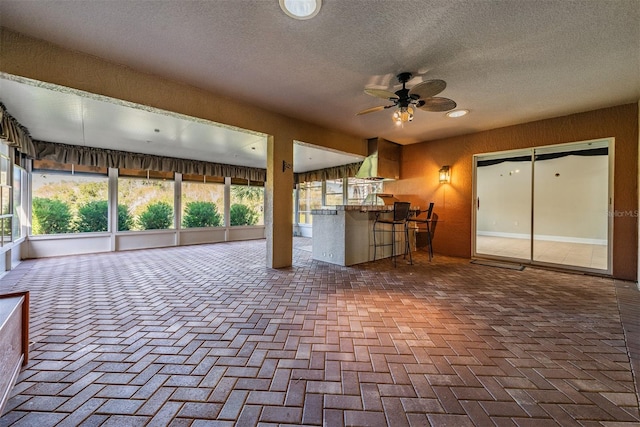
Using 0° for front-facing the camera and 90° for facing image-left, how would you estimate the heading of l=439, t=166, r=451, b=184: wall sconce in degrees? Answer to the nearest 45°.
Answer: approximately 45°

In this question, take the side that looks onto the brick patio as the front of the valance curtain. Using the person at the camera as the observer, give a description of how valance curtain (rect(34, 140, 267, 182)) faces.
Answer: facing the viewer and to the right of the viewer

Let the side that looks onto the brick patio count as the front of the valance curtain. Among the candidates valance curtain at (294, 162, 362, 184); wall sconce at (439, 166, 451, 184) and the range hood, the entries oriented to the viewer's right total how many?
0

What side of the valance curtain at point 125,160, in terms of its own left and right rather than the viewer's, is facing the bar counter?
front

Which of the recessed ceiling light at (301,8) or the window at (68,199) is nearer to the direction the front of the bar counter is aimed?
the recessed ceiling light

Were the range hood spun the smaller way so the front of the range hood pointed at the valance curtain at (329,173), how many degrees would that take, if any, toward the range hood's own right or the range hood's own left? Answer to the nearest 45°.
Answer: approximately 90° to the range hood's own right

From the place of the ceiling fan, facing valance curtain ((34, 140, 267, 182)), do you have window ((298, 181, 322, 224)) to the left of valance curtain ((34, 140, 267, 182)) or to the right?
right

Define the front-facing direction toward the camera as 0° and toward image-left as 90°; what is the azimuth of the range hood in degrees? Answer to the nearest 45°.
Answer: approximately 45°

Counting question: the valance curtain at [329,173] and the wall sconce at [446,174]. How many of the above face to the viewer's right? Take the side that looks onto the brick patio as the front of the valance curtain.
0

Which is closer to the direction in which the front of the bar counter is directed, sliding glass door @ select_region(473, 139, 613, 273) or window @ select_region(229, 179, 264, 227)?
the sliding glass door

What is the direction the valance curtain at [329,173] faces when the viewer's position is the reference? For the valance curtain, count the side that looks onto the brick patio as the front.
facing the viewer and to the left of the viewer

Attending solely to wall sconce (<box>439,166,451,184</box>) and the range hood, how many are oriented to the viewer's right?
0

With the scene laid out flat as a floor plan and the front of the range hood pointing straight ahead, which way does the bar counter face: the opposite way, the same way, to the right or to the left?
to the left

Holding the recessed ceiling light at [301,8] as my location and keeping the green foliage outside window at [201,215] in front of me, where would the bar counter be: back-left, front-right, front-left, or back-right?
front-right

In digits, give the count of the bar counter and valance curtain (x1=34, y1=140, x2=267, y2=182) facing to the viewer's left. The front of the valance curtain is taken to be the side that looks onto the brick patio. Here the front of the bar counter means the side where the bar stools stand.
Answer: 0

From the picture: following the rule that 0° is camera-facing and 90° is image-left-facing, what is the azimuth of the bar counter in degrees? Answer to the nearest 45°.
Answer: approximately 315°

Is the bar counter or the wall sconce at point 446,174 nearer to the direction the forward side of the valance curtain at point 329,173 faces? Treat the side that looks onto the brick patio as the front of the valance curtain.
the bar counter
